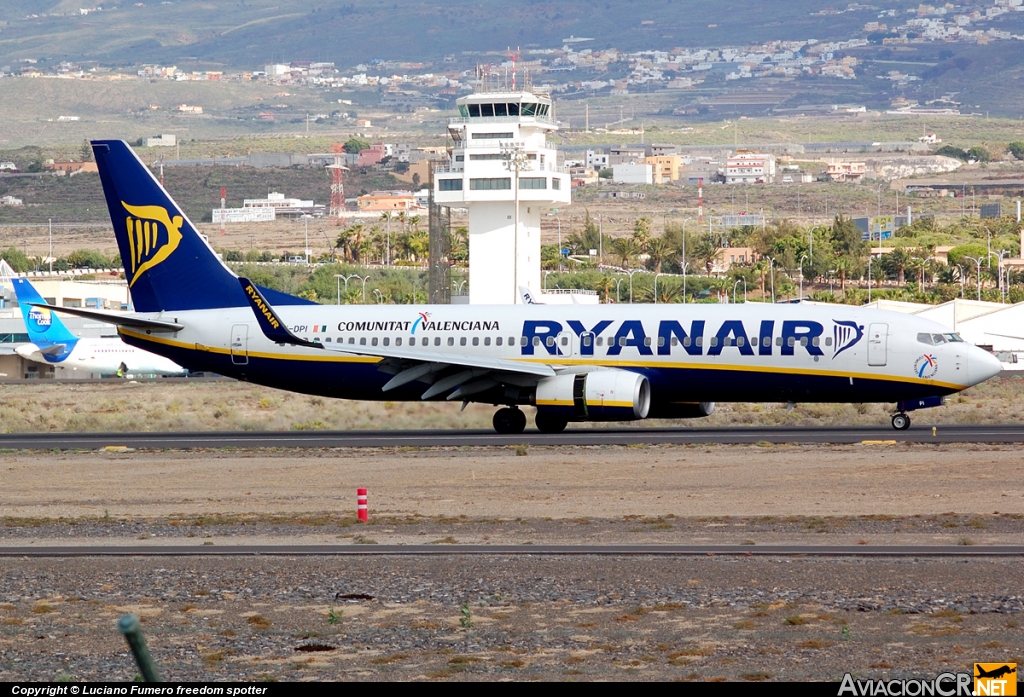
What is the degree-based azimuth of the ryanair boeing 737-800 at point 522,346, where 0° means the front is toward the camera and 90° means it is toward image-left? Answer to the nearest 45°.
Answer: approximately 270°

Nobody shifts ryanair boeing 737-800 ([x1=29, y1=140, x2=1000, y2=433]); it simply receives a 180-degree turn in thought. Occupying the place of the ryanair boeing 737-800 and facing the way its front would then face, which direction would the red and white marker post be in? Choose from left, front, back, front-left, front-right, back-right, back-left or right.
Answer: left
